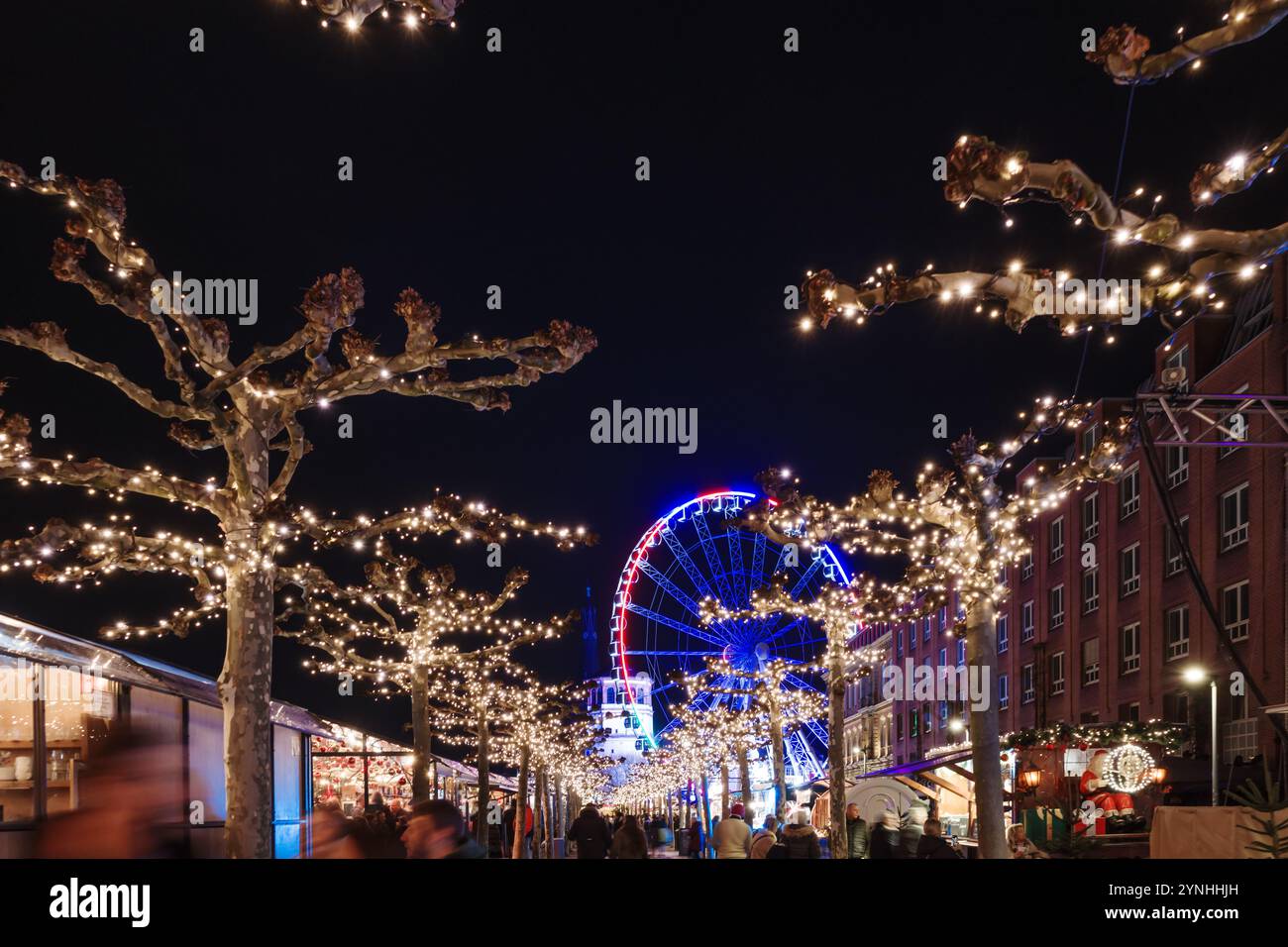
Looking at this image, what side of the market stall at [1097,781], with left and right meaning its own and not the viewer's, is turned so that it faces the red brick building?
back

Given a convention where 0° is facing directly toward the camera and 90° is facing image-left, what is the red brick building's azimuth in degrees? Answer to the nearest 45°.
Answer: approximately 45°
